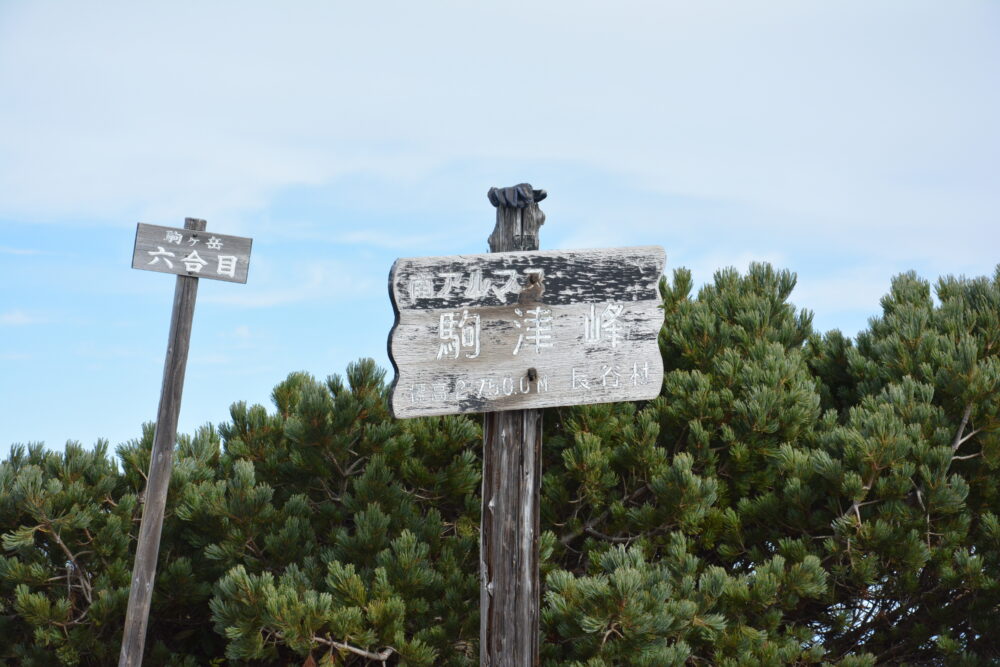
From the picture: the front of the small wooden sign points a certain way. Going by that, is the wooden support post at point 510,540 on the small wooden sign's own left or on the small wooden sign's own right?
on the small wooden sign's own left

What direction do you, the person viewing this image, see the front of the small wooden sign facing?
facing the viewer

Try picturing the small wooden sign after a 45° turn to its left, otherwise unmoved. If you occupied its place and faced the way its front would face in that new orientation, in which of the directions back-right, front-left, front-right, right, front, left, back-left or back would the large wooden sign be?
front
